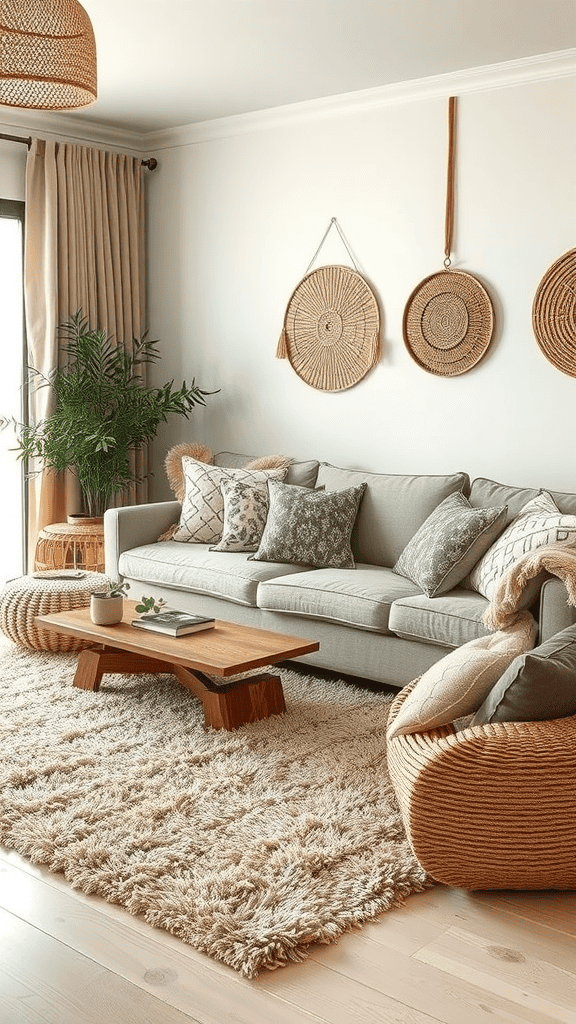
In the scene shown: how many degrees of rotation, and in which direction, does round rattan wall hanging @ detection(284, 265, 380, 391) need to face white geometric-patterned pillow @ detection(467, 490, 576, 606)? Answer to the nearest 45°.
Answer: approximately 90° to its left

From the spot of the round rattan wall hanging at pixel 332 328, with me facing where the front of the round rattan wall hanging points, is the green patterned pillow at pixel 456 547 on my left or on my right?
on my left

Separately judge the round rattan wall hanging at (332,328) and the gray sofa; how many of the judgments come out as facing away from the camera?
0

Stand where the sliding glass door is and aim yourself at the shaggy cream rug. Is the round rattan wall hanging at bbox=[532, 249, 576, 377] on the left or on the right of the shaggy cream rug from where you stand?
left

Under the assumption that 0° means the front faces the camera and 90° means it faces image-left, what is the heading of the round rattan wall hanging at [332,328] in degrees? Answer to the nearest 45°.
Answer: approximately 45°

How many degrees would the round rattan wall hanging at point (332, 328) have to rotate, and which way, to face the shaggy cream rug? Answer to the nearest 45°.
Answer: approximately 45° to its left

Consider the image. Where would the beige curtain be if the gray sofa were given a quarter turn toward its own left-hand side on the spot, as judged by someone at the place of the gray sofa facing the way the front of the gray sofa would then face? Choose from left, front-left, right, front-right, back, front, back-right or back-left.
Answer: back

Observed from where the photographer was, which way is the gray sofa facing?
facing the viewer and to the left of the viewer

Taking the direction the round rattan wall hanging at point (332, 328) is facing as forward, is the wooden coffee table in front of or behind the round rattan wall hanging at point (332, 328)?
in front

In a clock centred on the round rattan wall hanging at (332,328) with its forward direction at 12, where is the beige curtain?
The beige curtain is roughly at 2 o'clock from the round rattan wall hanging.

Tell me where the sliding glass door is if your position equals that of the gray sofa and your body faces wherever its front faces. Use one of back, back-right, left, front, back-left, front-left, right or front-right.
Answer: right

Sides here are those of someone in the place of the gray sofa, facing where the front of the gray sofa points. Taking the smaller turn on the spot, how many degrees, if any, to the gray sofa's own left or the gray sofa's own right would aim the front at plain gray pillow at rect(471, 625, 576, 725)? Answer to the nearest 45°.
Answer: approximately 45° to the gray sofa's own left

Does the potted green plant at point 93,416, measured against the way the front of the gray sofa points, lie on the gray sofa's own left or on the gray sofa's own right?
on the gray sofa's own right
